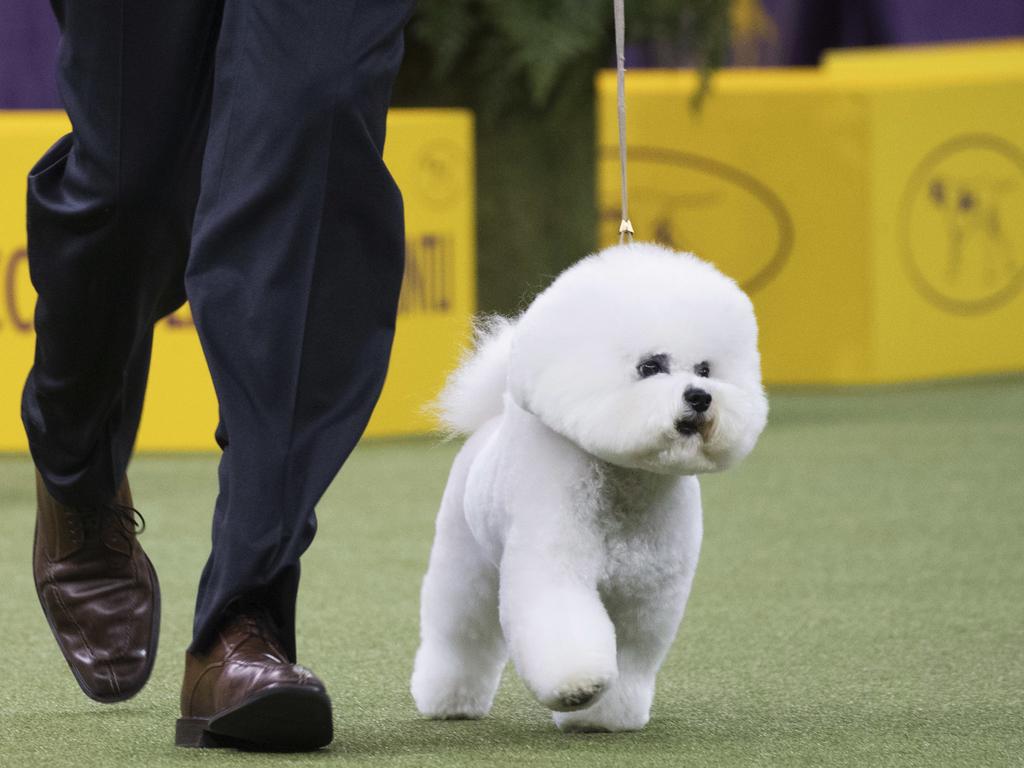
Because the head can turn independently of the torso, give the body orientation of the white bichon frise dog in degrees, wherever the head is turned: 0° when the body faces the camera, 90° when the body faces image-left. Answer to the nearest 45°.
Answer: approximately 315°

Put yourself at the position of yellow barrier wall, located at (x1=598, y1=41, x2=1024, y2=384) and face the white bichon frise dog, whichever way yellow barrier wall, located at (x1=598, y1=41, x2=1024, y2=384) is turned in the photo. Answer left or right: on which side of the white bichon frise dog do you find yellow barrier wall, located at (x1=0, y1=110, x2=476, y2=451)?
right

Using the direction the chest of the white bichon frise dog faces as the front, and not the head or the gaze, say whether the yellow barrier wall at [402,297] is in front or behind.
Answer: behind

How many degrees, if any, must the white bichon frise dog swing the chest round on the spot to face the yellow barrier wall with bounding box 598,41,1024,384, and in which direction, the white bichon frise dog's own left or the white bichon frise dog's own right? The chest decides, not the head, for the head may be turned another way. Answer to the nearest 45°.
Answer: approximately 135° to the white bichon frise dog's own left
